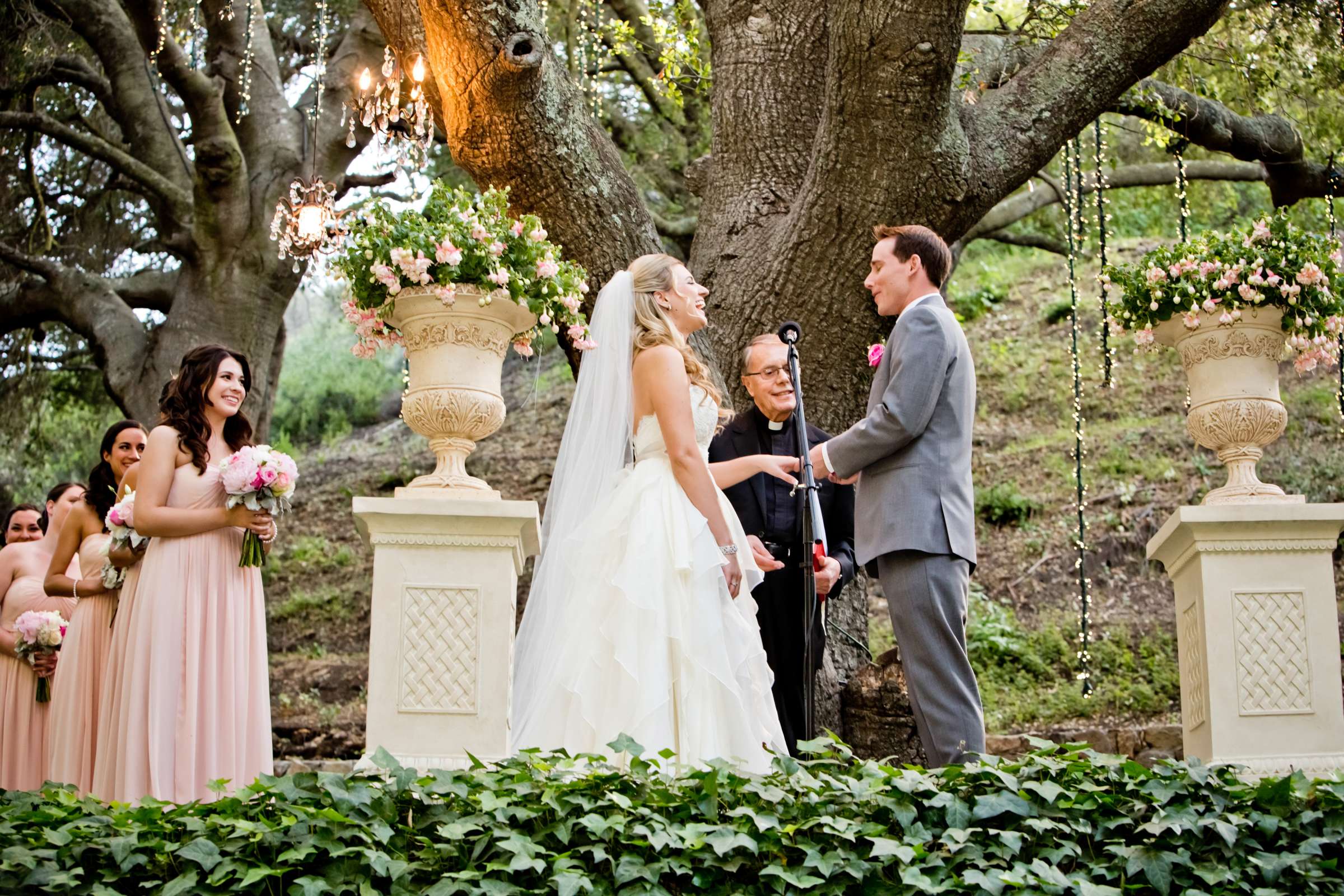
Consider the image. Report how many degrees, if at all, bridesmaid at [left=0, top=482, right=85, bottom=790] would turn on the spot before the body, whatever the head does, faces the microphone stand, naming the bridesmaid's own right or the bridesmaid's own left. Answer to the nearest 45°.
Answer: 0° — they already face it

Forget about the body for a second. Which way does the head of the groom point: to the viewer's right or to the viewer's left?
to the viewer's left

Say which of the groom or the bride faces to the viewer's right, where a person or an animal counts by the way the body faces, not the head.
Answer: the bride

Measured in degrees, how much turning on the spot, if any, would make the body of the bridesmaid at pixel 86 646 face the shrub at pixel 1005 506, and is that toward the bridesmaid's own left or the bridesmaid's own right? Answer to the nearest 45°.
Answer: approximately 90° to the bridesmaid's own left

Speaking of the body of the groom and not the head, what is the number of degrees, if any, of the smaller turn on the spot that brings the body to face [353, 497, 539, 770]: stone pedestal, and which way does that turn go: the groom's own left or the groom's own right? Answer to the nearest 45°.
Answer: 0° — they already face it

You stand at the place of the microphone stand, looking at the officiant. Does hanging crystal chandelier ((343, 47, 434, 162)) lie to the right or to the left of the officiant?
left

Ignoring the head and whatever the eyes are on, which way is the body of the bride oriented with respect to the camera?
to the viewer's right

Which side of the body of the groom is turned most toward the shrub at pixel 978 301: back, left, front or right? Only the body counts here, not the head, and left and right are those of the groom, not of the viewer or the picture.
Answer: right

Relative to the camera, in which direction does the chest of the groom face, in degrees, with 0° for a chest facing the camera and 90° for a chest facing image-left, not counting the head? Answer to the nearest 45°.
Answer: approximately 90°

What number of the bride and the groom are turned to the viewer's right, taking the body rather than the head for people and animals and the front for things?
1

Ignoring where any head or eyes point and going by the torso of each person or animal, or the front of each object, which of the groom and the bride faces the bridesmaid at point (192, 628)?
the groom

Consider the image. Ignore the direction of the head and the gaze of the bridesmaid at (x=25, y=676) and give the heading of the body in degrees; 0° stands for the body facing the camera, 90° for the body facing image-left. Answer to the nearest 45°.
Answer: approximately 315°
